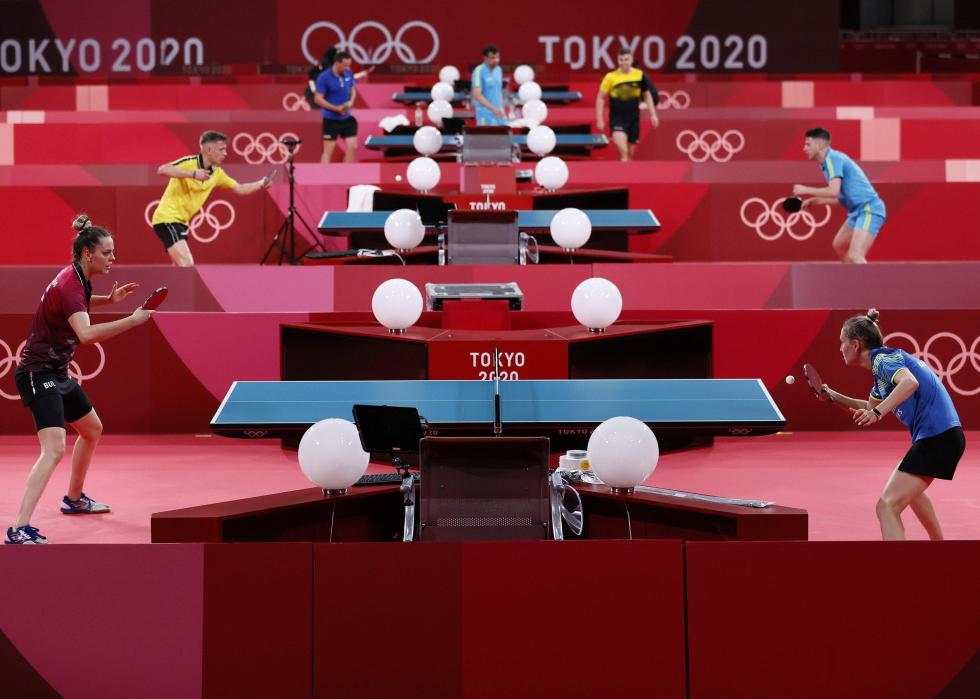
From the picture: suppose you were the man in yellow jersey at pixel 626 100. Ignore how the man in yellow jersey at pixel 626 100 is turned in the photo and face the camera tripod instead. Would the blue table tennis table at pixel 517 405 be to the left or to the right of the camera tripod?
left

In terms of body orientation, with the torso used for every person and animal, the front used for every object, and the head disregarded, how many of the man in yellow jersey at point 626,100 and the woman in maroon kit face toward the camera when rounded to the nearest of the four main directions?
1

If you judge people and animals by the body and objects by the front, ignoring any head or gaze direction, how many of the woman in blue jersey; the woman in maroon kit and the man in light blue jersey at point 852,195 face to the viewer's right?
1

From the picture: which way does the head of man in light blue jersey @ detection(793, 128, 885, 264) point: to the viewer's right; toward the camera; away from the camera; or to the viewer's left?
to the viewer's left

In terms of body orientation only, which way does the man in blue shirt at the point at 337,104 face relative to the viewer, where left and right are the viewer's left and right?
facing the viewer and to the right of the viewer

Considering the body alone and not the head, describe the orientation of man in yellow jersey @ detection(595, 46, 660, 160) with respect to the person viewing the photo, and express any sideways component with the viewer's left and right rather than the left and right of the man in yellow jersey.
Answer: facing the viewer

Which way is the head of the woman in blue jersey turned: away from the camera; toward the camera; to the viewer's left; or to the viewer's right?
to the viewer's left

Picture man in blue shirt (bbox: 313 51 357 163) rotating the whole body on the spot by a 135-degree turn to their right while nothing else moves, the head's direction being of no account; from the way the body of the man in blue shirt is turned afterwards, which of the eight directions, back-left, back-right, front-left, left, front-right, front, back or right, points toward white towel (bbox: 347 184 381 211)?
left

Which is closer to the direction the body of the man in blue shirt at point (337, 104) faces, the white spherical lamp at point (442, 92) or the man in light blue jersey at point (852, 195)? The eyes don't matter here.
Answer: the man in light blue jersey

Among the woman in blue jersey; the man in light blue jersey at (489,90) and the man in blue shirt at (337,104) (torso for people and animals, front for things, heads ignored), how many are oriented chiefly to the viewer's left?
1

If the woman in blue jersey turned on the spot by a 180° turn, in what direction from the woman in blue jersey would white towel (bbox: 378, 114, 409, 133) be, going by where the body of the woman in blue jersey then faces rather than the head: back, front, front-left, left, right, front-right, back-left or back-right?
back-left

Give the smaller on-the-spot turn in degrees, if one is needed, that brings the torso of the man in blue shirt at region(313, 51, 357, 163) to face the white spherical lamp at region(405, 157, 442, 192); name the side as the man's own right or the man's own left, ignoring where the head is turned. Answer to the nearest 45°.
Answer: approximately 45° to the man's own right

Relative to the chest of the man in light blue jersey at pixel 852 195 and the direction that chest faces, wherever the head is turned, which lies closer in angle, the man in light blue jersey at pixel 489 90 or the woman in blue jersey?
the man in light blue jersey

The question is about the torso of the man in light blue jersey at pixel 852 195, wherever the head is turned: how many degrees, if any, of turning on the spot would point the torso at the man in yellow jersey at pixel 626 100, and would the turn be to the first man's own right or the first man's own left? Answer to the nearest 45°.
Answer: approximately 45° to the first man's own right

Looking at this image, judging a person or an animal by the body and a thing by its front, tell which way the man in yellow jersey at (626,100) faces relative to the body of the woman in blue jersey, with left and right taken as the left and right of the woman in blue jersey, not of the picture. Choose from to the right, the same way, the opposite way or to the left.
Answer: to the left

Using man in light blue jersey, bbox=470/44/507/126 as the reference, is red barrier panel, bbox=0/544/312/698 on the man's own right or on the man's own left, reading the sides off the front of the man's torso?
on the man's own right
